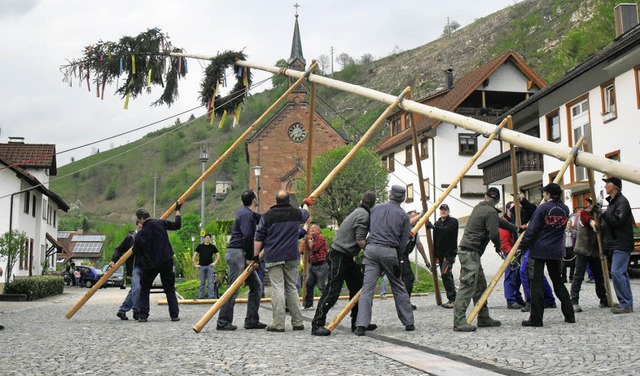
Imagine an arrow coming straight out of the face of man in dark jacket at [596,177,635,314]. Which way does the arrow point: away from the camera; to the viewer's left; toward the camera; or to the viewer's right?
to the viewer's left

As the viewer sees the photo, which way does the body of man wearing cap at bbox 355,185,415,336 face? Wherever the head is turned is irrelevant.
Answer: away from the camera

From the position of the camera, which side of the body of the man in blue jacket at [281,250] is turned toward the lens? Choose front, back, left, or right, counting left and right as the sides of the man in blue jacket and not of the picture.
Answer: back

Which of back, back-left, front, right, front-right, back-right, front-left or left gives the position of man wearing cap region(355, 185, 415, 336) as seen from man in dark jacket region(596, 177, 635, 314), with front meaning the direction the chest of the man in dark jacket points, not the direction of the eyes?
front-left

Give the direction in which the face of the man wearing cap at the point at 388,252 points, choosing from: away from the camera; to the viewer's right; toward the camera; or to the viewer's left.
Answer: away from the camera

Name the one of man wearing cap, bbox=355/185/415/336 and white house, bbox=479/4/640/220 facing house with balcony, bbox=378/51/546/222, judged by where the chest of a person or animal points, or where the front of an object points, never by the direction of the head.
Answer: the man wearing cap

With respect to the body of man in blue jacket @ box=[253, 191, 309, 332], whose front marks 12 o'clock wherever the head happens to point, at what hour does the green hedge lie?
The green hedge is roughly at 11 o'clock from the man in blue jacket.

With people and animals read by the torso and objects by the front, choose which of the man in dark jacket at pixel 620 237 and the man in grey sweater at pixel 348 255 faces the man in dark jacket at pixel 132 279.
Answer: the man in dark jacket at pixel 620 237

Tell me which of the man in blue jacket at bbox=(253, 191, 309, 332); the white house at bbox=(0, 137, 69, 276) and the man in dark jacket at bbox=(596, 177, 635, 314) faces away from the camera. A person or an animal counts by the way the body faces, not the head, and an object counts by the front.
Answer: the man in blue jacket

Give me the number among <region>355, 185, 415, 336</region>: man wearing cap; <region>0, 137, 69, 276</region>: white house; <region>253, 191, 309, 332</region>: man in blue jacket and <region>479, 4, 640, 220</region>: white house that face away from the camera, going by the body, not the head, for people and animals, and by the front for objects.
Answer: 2

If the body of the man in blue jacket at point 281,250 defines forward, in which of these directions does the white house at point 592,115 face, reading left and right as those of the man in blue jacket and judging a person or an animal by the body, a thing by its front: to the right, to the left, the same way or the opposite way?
to the left

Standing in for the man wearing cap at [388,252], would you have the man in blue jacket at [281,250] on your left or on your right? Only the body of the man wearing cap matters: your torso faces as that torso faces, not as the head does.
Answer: on your left

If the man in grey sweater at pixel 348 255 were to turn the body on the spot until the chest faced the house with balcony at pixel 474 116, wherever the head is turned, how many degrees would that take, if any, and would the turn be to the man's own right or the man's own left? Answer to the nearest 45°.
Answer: approximately 45° to the man's own left

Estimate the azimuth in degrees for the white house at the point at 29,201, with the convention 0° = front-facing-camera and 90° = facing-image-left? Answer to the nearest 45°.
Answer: approximately 315°
